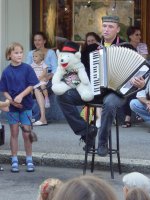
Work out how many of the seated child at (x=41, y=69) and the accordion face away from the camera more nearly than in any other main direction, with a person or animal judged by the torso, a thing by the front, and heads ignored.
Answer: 0

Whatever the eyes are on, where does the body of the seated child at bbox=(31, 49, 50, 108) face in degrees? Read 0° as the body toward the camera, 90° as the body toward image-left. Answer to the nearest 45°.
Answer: approximately 45°

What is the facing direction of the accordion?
toward the camera

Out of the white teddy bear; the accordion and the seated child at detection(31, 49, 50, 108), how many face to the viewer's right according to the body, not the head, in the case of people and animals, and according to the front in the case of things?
0

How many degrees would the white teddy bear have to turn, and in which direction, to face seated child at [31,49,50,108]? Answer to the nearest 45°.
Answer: approximately 135° to its right

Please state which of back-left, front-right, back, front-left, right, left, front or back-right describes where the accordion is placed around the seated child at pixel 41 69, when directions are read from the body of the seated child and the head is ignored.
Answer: front-left

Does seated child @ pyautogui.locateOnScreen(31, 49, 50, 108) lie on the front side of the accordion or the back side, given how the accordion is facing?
on the back side

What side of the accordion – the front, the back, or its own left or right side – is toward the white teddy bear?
right

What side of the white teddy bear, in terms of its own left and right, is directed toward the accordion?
left
